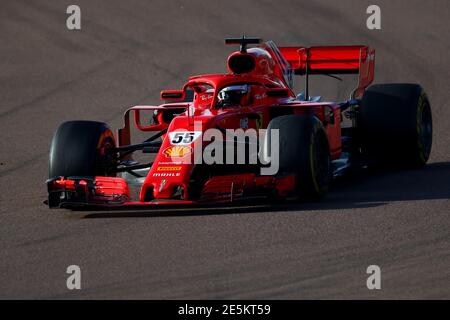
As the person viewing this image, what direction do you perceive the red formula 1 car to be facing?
facing the viewer and to the left of the viewer
